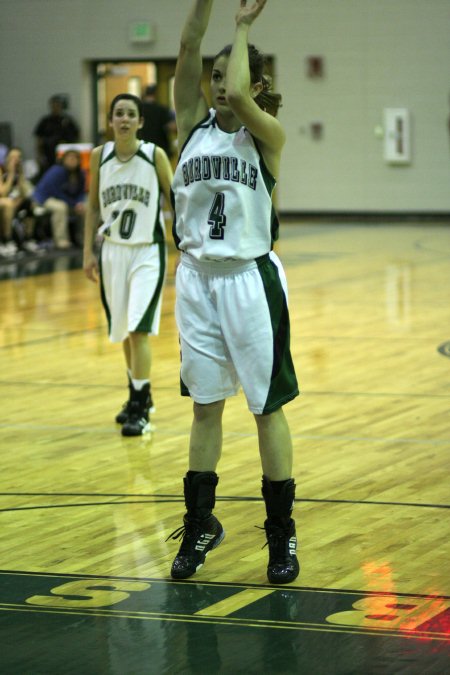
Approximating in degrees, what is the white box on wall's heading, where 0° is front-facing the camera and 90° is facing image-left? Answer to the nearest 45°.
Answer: approximately 0°

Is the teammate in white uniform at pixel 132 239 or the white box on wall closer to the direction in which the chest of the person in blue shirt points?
the teammate in white uniform

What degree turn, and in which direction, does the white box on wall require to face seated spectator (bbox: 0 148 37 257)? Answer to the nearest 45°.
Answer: approximately 45° to its right

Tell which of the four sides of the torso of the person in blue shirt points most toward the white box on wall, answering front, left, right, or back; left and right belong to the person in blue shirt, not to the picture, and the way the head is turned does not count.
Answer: left

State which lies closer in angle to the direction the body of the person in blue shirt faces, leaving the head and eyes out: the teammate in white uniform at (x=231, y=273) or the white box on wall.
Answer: the teammate in white uniform

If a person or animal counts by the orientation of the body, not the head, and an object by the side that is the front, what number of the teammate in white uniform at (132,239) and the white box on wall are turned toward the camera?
2

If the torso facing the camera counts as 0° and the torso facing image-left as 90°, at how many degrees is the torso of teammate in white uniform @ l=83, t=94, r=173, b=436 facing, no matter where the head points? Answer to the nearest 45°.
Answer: approximately 0°
